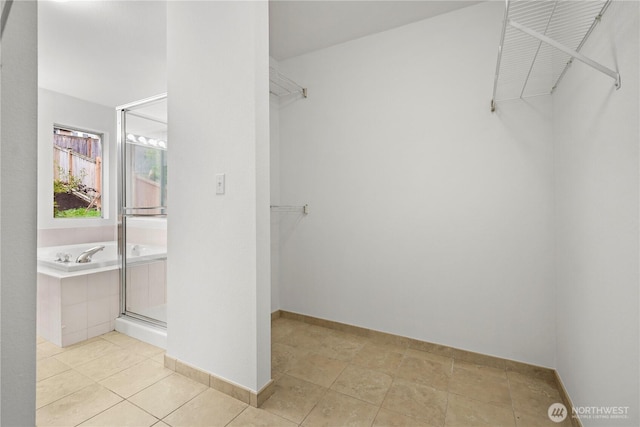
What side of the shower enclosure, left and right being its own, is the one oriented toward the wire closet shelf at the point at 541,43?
left

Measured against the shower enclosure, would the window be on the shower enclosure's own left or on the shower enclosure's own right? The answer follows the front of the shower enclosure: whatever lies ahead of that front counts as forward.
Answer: on the shower enclosure's own right

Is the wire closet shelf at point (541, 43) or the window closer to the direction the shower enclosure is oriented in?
the wire closet shelf

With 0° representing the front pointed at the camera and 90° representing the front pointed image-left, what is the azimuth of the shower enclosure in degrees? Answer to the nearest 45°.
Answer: approximately 45°

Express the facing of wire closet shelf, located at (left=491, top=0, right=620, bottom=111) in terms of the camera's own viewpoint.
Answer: facing to the left of the viewer

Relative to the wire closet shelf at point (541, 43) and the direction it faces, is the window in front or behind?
in front

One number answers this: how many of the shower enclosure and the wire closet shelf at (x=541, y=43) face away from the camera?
0

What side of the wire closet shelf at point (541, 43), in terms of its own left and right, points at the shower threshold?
front
